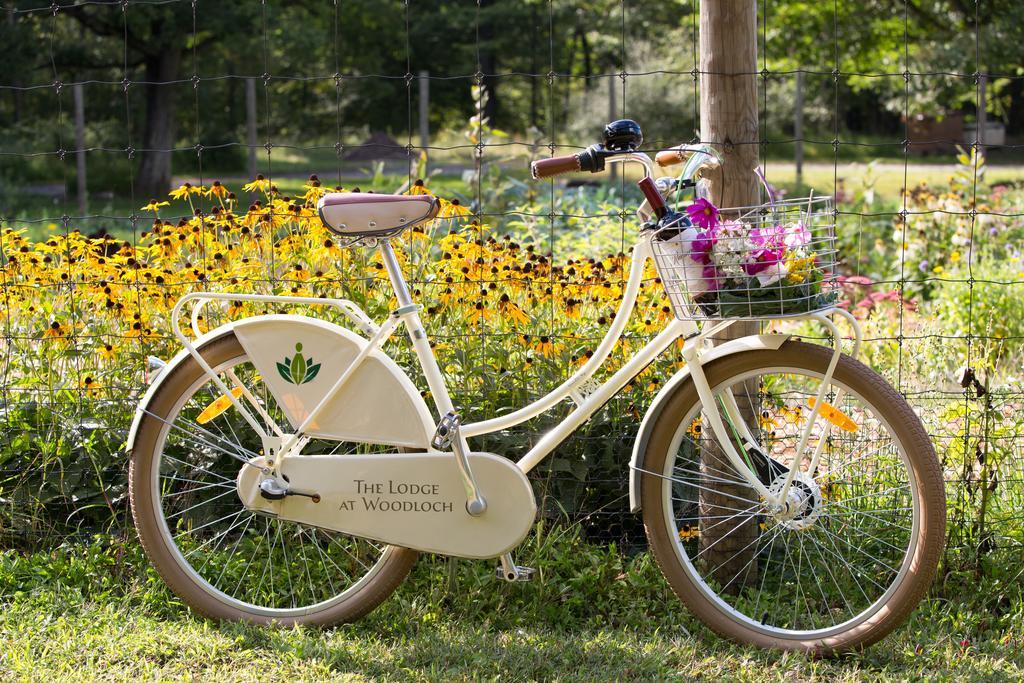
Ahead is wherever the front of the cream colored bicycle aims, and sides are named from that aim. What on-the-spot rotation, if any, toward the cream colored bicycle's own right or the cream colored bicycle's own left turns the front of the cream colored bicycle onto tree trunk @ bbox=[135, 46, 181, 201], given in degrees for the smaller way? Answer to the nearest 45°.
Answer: approximately 90° to the cream colored bicycle's own left

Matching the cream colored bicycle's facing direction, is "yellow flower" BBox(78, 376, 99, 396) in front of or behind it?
behind

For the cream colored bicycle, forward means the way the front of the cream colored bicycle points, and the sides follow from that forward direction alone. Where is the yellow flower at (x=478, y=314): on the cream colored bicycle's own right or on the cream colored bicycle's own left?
on the cream colored bicycle's own left

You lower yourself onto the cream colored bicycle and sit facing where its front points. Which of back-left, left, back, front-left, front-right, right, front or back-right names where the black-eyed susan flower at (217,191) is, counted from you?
back-left

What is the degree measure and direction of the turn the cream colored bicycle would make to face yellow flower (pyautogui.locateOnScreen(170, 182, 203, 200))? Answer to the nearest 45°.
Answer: approximately 135° to its left

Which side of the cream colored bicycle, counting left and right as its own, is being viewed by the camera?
right

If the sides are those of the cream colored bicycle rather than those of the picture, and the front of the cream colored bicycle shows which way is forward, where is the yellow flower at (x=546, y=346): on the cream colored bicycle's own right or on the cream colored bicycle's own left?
on the cream colored bicycle's own left
